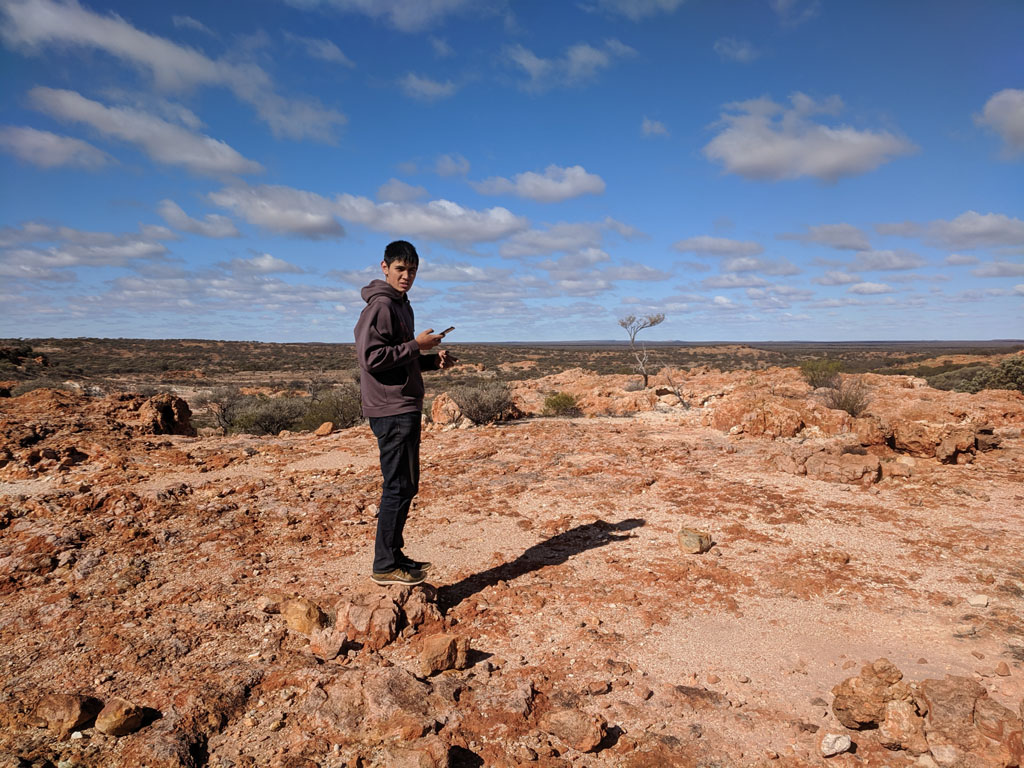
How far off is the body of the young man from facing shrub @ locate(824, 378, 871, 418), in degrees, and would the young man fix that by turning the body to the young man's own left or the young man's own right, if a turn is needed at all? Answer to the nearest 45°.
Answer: approximately 45° to the young man's own left

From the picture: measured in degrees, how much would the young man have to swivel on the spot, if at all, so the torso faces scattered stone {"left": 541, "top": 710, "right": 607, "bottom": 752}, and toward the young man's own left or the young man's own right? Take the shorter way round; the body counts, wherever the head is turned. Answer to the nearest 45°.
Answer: approximately 45° to the young man's own right

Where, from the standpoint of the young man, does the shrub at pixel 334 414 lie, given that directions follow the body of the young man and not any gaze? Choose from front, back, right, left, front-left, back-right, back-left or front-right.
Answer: left

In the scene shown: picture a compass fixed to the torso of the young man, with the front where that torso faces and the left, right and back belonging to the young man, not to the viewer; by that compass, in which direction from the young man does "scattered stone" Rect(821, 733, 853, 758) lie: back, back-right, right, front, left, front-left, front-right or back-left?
front-right

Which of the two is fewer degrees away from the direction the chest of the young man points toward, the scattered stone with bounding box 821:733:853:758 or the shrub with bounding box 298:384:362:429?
the scattered stone

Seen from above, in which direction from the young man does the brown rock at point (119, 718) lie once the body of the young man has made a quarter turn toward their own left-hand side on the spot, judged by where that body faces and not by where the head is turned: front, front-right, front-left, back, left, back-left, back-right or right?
back-left

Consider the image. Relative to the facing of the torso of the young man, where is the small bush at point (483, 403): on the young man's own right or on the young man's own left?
on the young man's own left

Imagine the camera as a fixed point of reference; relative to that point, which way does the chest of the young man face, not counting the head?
to the viewer's right
